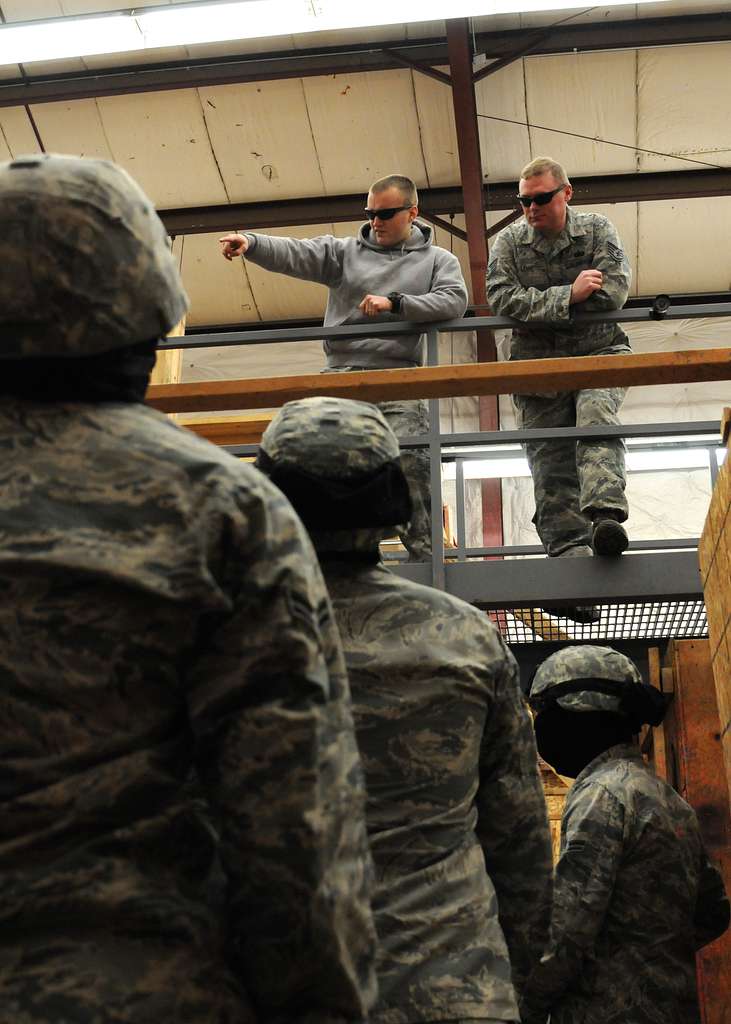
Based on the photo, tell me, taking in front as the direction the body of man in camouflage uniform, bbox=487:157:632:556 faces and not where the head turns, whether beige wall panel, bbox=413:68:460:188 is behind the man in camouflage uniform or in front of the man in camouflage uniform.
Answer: behind

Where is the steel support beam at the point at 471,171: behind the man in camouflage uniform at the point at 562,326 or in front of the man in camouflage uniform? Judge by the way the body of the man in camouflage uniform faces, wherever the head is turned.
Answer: behind

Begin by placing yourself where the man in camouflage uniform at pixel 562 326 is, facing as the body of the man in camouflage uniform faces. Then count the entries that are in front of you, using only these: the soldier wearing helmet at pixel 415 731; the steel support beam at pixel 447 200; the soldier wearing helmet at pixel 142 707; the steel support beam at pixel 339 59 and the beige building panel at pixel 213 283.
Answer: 2

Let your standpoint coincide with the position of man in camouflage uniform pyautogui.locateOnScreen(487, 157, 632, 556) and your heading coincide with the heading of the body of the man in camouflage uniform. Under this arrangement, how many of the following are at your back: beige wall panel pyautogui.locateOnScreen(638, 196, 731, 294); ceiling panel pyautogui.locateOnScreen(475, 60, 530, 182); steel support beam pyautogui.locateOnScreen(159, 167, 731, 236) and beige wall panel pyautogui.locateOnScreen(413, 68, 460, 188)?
4

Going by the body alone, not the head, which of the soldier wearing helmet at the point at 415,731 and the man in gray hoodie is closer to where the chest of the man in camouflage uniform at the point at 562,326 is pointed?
the soldier wearing helmet

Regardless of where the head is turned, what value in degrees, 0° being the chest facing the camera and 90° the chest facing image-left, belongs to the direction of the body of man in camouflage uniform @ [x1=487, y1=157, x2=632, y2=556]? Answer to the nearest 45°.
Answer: approximately 0°

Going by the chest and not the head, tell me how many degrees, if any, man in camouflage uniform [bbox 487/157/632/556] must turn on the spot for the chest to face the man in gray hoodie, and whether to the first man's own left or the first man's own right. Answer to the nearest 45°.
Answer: approximately 90° to the first man's own right

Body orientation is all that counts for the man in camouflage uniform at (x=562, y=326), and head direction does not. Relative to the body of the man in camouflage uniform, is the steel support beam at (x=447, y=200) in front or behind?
behind

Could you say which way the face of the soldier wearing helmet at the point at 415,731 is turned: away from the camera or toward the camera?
away from the camera

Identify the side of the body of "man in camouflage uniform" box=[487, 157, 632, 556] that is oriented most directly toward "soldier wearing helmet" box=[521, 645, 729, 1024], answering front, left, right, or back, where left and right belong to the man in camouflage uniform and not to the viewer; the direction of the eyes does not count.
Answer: front

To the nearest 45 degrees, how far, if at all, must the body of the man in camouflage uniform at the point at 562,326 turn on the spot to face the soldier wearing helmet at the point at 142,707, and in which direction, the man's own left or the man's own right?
0° — they already face them

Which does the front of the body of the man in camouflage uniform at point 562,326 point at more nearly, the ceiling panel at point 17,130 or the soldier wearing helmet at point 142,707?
the soldier wearing helmet
